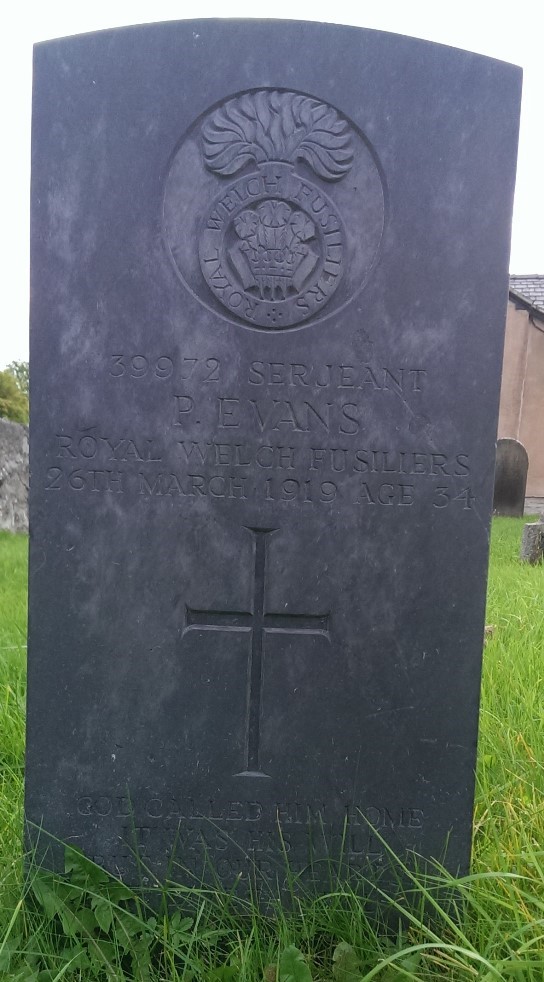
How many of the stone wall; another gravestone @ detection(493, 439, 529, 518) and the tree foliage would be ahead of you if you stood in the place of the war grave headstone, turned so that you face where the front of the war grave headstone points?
0

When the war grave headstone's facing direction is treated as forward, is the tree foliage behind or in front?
behind

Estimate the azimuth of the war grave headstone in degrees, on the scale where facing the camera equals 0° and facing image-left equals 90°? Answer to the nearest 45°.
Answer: approximately 0°

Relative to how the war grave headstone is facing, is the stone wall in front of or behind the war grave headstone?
behind

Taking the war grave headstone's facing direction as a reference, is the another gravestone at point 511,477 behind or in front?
behind
